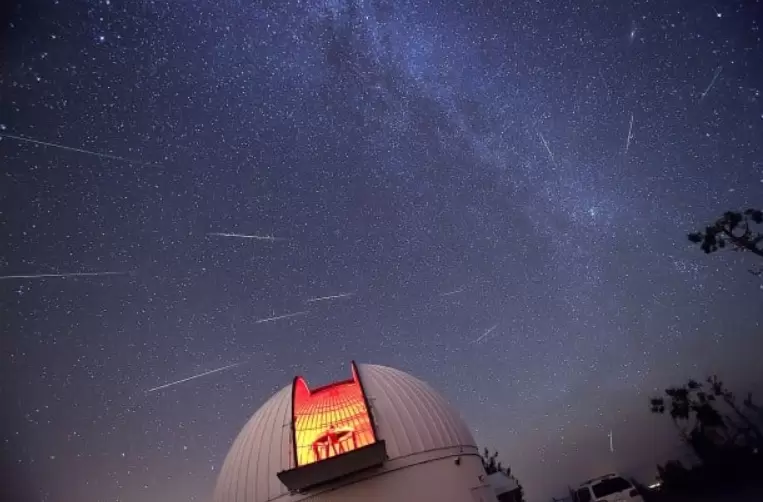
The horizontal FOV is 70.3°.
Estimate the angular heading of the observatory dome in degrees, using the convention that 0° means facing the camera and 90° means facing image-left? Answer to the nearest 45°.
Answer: approximately 0°

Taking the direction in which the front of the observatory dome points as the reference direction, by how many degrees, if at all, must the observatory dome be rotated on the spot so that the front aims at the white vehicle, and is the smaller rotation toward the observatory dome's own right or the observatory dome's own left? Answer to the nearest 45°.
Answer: approximately 135° to the observatory dome's own left
